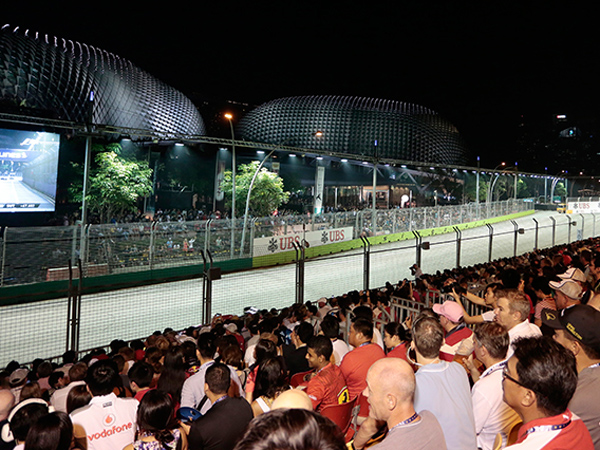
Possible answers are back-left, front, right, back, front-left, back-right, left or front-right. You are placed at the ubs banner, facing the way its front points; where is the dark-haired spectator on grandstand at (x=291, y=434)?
front-right

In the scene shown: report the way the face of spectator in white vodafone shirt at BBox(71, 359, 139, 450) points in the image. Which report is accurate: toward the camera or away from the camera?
away from the camera

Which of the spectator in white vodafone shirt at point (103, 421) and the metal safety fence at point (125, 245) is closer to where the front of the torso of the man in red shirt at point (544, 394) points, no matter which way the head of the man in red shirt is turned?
the metal safety fence

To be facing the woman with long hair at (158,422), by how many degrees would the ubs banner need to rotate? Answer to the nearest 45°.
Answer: approximately 45° to its right

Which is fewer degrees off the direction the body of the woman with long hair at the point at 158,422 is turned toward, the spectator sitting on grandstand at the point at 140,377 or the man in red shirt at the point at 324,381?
the spectator sitting on grandstand

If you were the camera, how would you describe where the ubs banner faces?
facing the viewer and to the right of the viewer

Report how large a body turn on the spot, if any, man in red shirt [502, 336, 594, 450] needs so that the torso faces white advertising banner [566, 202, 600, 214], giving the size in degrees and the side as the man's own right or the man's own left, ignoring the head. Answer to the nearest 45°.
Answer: approximately 45° to the man's own right

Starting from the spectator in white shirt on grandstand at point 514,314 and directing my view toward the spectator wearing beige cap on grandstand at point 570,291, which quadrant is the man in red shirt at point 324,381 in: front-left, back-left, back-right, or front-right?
back-left

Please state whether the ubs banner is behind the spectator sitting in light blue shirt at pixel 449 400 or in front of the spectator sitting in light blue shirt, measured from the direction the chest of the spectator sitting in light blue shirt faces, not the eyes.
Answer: in front

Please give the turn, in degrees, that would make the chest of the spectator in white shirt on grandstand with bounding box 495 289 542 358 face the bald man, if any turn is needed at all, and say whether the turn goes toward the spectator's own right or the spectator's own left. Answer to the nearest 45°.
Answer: approximately 90° to the spectator's own left

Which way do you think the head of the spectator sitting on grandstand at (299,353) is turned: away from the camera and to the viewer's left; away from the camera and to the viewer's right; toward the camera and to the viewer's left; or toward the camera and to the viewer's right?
away from the camera and to the viewer's left

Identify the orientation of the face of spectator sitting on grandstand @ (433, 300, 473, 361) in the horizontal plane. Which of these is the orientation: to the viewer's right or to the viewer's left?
to the viewer's left

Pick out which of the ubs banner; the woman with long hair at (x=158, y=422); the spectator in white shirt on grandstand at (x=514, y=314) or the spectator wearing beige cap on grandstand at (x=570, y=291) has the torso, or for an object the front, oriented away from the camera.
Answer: the woman with long hair

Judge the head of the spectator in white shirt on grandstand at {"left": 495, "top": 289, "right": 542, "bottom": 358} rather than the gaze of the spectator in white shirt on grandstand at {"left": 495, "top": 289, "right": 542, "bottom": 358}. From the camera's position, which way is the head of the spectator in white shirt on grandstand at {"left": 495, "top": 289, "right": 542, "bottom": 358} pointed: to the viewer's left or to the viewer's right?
to the viewer's left

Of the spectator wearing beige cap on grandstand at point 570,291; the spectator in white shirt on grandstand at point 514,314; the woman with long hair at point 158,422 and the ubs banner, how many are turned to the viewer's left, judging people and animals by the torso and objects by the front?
2
